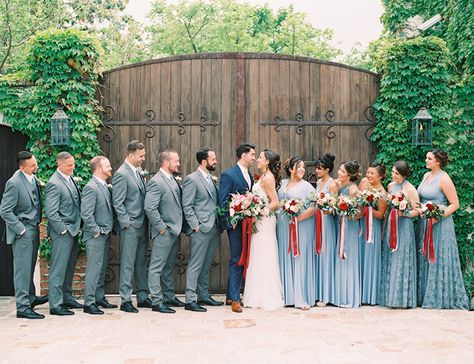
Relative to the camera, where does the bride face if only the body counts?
to the viewer's left

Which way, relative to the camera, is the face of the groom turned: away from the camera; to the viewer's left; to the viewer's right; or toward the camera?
to the viewer's right

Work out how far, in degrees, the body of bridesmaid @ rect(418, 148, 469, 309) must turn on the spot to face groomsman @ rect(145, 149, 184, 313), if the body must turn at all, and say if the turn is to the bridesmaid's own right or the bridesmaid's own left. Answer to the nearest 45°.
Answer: approximately 45° to the bridesmaid's own right

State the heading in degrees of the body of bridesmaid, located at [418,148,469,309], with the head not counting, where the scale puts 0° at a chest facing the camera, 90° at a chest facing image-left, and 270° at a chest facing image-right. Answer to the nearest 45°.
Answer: approximately 45°

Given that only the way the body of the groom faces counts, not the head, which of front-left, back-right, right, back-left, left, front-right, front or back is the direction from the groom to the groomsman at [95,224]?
back-right

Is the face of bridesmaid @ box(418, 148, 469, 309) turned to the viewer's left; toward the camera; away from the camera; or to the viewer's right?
to the viewer's left

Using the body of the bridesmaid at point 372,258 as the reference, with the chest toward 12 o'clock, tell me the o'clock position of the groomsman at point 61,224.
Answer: The groomsman is roughly at 1 o'clock from the bridesmaid.

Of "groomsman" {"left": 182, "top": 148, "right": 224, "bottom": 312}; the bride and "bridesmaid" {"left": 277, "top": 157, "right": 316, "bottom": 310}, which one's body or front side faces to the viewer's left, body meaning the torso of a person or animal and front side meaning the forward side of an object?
the bride

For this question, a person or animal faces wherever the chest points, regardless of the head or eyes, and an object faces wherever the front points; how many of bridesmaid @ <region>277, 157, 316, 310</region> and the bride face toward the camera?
1
